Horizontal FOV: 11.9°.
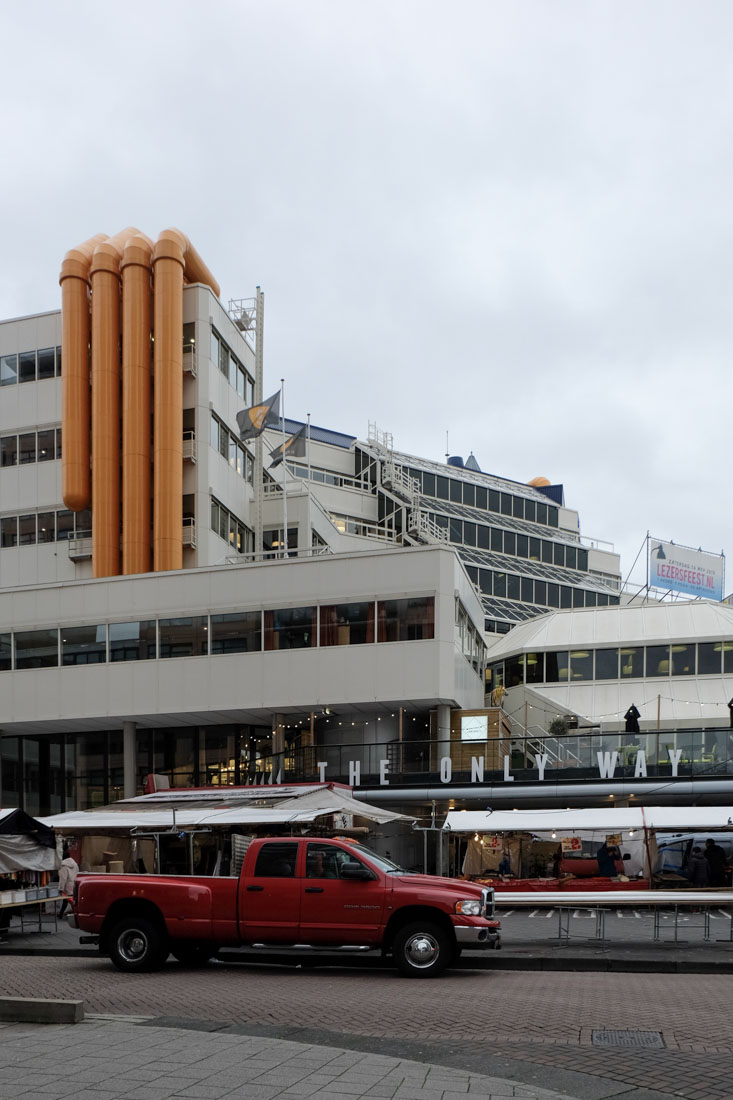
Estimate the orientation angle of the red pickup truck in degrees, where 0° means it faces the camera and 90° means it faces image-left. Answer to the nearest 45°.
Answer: approximately 270°

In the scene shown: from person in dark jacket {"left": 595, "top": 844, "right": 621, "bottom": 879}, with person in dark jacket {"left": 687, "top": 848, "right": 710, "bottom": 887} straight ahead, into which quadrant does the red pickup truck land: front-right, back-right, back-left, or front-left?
back-right

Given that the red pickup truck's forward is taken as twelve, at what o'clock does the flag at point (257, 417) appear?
The flag is roughly at 9 o'clock from the red pickup truck.
